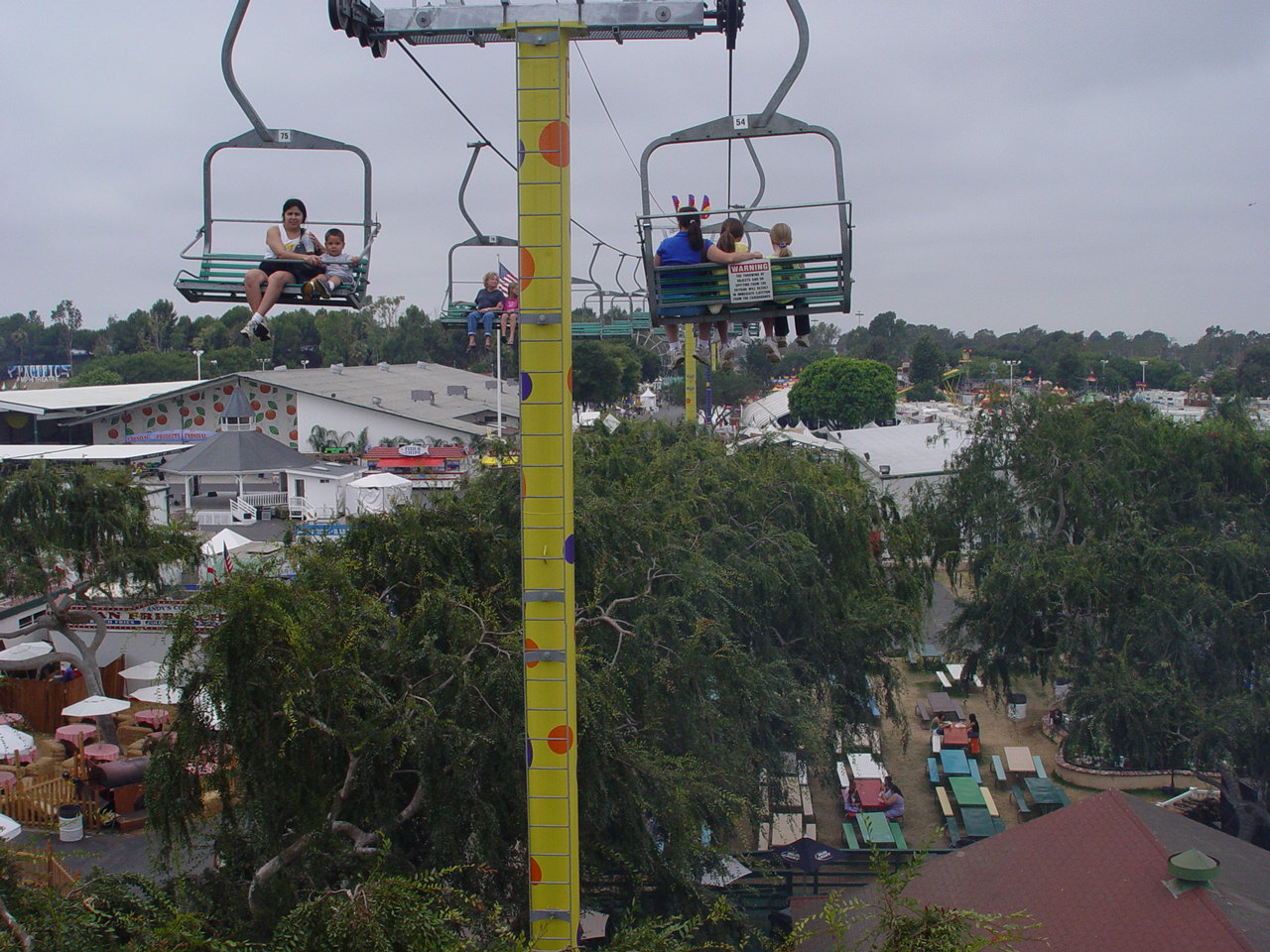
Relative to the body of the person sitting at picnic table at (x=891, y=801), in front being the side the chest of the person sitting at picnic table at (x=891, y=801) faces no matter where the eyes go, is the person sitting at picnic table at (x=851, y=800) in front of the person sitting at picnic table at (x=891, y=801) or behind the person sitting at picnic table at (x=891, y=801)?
in front

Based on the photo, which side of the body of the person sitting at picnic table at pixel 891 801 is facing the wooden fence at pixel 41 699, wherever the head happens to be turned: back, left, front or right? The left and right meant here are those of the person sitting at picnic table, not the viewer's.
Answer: front

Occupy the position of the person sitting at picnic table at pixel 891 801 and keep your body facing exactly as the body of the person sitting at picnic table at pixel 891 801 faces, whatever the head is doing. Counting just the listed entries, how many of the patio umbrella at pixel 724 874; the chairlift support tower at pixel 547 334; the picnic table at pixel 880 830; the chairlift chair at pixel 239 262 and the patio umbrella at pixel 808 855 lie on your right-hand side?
0

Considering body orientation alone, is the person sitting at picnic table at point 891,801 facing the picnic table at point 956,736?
no

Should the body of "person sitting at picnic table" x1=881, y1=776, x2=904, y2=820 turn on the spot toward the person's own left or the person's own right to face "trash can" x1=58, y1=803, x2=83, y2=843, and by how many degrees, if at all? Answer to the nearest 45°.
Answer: approximately 45° to the person's own left

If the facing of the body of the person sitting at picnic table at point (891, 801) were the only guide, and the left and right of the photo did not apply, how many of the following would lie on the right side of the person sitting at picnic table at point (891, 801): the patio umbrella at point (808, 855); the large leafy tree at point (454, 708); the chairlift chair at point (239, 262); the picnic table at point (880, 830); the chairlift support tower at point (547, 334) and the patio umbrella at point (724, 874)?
0

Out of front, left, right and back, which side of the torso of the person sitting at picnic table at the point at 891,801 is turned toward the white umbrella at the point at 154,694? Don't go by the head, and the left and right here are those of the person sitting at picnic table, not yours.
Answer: front

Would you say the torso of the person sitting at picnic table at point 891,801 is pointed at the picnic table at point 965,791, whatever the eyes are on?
no

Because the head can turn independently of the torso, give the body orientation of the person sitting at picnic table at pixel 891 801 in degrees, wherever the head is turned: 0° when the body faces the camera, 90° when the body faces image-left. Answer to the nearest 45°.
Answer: approximately 90°

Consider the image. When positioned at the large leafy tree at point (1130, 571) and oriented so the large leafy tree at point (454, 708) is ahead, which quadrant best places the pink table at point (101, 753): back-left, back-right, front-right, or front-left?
front-right

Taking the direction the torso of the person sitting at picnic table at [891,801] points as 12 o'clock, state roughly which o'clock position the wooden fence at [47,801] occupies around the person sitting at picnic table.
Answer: The wooden fence is roughly at 11 o'clock from the person sitting at picnic table.

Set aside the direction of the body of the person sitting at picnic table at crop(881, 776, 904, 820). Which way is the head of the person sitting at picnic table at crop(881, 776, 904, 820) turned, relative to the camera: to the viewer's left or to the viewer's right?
to the viewer's left

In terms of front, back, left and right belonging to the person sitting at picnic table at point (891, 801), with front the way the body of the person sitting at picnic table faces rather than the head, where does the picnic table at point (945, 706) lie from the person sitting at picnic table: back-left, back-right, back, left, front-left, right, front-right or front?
right
